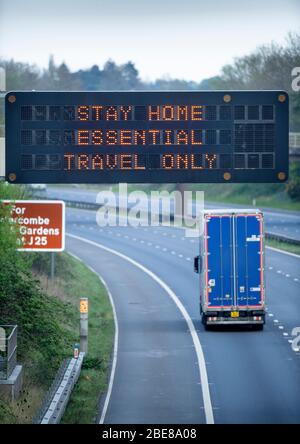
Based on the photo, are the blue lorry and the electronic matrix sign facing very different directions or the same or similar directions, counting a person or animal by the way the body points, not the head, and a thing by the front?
very different directions

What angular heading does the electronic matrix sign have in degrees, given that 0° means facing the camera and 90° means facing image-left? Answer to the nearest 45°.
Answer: approximately 0°

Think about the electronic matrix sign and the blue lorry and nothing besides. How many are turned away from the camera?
1

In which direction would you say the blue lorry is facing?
away from the camera

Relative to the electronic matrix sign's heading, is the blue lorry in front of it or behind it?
behind

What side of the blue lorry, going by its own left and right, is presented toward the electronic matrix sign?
back
